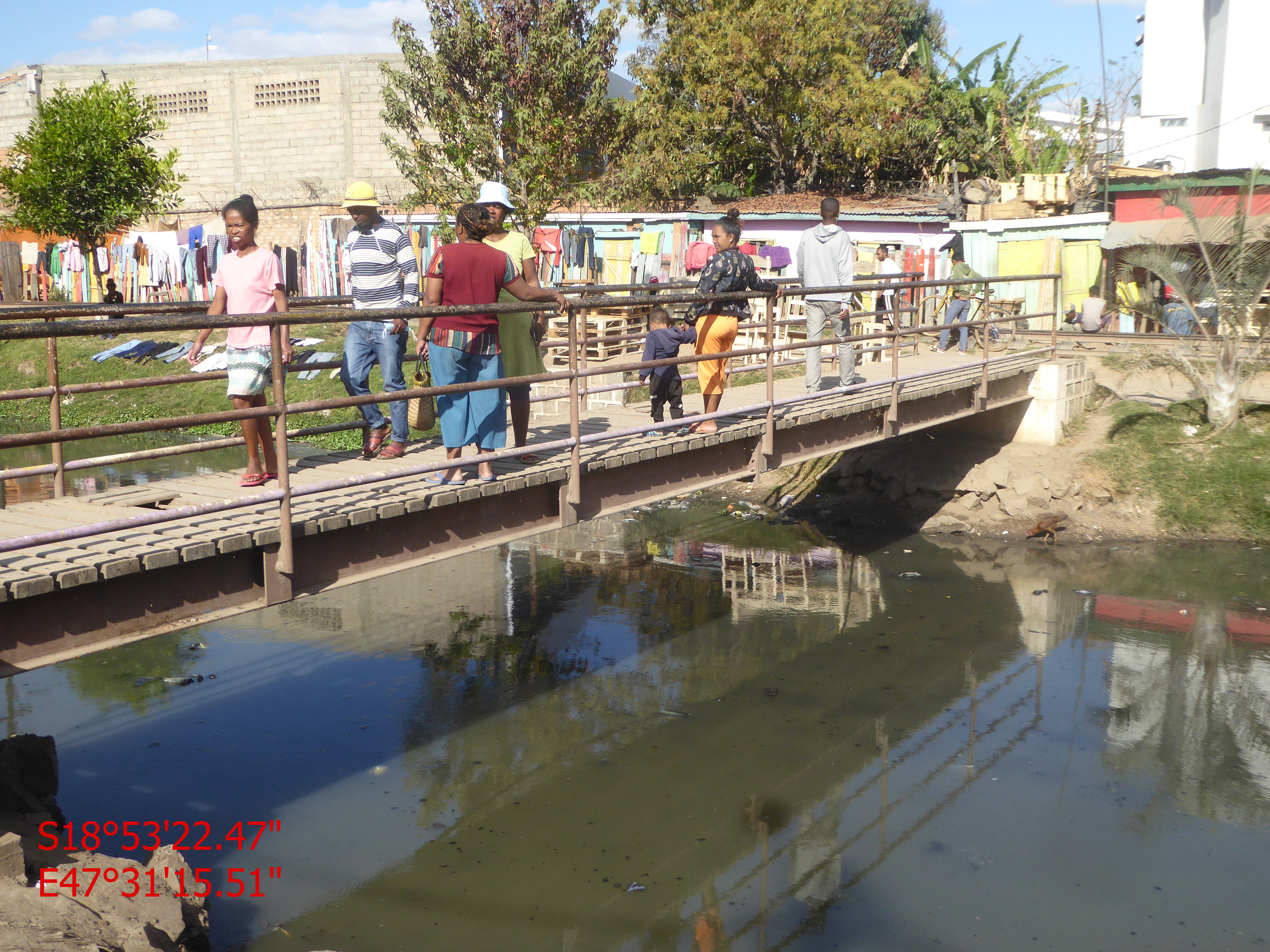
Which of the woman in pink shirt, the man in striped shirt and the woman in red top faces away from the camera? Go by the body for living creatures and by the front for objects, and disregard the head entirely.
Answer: the woman in red top

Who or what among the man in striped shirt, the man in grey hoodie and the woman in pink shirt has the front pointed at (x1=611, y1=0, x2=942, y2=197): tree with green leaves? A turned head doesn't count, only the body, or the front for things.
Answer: the man in grey hoodie

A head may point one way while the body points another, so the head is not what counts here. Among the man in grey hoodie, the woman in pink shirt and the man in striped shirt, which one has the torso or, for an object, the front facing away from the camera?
the man in grey hoodie

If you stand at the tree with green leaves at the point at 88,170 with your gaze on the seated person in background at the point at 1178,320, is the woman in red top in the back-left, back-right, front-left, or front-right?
front-right

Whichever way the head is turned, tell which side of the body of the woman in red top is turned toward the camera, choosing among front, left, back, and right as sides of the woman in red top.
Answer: back

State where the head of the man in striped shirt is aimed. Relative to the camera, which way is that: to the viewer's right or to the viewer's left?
to the viewer's left

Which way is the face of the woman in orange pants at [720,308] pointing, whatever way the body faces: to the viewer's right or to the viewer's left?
to the viewer's left

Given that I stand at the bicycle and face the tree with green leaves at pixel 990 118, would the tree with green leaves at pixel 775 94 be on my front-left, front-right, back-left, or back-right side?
front-left

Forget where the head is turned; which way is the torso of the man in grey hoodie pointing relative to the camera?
away from the camera

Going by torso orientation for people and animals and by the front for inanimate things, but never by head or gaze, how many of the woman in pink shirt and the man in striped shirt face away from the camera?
0

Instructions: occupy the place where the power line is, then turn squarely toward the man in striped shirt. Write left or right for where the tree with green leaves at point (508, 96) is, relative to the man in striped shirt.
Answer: right

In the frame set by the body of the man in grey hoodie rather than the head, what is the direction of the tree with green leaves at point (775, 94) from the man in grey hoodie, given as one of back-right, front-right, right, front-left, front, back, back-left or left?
front

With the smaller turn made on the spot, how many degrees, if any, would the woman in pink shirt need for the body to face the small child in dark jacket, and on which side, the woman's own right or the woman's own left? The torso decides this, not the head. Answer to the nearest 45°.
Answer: approximately 180°

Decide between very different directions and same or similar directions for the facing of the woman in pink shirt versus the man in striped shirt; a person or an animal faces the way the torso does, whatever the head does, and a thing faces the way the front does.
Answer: same or similar directions
